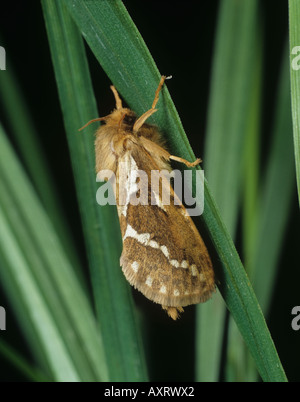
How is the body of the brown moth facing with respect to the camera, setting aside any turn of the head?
to the viewer's left
